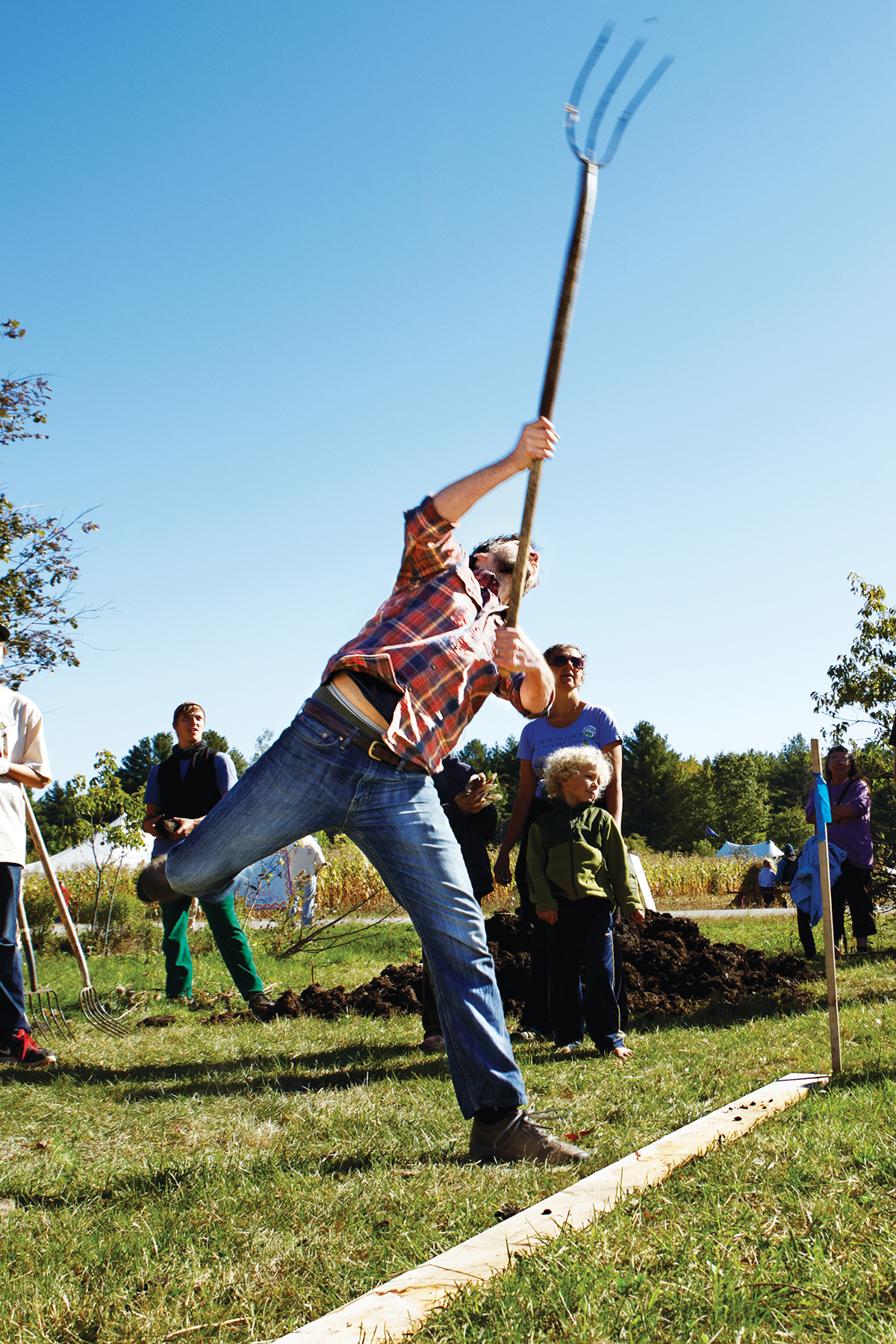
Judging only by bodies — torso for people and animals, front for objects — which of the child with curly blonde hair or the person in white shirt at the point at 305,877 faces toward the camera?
the child with curly blonde hair

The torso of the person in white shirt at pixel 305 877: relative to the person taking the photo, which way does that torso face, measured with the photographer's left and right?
facing away from the viewer

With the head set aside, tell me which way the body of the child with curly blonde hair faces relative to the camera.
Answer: toward the camera

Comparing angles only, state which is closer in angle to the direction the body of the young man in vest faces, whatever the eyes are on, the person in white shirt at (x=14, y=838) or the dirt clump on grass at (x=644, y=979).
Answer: the person in white shirt

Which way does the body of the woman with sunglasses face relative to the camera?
toward the camera

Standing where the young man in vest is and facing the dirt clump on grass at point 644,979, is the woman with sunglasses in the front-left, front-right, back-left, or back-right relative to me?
front-right

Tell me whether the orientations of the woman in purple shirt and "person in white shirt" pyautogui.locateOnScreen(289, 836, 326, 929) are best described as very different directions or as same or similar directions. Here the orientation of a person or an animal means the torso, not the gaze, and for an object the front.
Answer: very different directions

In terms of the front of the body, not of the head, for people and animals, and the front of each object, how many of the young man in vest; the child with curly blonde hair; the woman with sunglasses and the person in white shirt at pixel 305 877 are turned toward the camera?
3

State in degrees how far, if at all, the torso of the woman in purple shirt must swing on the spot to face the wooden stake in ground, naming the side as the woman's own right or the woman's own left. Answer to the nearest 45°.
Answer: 0° — they already face it

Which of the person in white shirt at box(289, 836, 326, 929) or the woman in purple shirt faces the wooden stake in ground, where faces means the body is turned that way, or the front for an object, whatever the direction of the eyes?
the woman in purple shirt

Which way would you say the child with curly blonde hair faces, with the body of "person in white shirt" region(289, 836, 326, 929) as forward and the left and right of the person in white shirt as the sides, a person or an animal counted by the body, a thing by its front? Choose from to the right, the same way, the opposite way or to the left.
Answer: the opposite way

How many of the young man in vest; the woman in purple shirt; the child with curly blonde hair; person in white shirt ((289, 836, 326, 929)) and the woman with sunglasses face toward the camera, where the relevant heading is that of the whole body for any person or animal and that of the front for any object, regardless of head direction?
4

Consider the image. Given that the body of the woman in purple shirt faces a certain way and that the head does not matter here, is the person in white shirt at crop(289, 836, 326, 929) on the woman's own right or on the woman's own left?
on the woman's own right

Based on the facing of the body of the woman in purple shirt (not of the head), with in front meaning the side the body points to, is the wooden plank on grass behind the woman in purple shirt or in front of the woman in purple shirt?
in front

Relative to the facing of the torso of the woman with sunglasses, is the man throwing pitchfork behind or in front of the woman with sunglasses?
in front

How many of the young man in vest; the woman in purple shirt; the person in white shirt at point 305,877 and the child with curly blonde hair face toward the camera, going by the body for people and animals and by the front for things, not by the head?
3

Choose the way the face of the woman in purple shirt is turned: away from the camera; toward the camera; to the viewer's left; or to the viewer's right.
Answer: toward the camera
